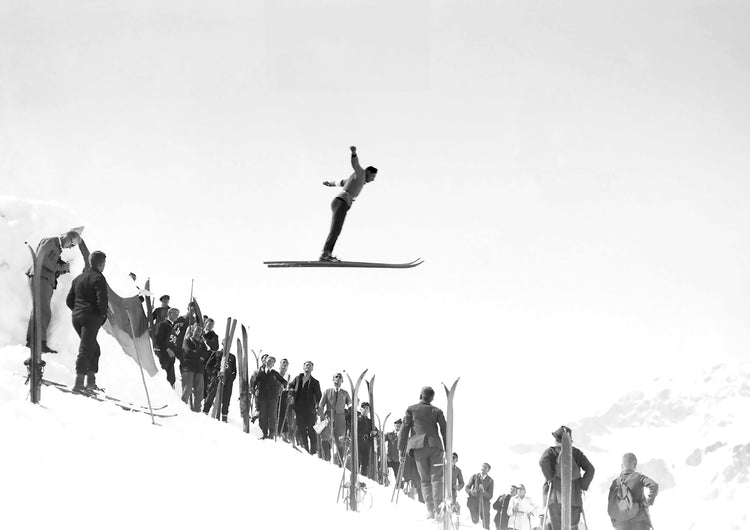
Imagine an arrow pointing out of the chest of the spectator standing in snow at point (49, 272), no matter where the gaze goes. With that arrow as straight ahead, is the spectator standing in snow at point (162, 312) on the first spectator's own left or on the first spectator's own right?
on the first spectator's own left

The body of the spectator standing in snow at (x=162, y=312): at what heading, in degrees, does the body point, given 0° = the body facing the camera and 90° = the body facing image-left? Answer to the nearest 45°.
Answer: approximately 315°

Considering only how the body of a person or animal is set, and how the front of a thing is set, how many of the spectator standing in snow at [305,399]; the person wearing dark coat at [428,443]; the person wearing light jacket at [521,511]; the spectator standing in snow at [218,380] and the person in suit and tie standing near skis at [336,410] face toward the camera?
4

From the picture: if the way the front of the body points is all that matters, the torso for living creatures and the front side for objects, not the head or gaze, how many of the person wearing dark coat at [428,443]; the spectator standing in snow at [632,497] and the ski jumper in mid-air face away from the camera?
2

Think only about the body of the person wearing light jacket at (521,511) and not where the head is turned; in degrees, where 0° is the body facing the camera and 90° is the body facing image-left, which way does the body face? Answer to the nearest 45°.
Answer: approximately 0°

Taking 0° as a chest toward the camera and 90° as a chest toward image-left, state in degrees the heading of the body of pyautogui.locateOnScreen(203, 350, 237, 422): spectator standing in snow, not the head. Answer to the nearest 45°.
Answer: approximately 0°

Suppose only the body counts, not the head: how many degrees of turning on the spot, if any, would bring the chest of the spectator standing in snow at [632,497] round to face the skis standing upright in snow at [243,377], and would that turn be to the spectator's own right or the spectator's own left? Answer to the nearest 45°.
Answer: approximately 45° to the spectator's own left

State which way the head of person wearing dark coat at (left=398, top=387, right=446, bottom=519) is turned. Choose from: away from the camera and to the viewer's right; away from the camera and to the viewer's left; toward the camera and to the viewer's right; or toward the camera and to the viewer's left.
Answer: away from the camera and to the viewer's left

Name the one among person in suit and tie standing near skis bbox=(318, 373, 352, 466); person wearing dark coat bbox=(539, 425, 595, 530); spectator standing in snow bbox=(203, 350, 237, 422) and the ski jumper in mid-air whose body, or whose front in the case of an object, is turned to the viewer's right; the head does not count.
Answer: the ski jumper in mid-air

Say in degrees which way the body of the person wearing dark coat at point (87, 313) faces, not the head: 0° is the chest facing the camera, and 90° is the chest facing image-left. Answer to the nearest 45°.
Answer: approximately 225°

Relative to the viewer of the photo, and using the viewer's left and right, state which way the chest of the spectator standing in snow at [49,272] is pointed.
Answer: facing to the right of the viewer
